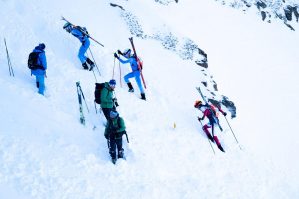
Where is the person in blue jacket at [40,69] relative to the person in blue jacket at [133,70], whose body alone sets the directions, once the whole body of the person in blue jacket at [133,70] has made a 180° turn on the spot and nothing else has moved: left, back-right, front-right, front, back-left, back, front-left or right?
back-right

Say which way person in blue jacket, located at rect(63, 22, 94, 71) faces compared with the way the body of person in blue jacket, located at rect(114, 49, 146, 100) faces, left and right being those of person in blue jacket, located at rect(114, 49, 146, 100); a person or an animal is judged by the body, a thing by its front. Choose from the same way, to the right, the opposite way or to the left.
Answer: the same way

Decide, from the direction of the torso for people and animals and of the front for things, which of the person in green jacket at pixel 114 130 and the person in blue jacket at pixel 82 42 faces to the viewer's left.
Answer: the person in blue jacket
